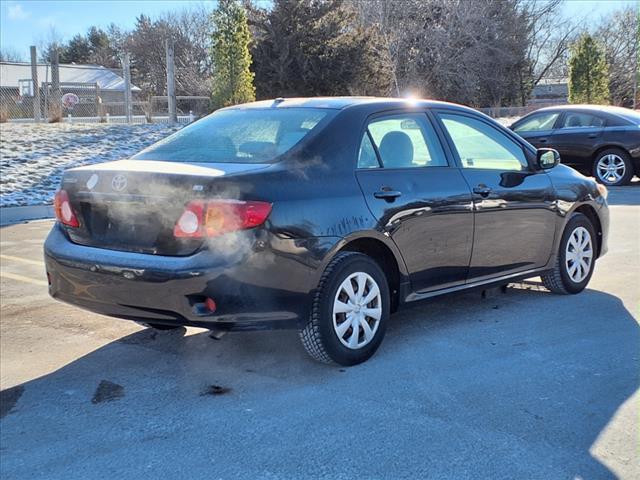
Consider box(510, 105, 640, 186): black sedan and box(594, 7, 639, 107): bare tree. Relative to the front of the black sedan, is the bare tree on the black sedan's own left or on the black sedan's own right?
on the black sedan's own right

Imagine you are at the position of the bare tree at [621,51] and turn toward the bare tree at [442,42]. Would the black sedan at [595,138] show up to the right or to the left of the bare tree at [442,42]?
left

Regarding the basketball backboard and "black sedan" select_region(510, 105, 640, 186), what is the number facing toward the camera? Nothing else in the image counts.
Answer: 1

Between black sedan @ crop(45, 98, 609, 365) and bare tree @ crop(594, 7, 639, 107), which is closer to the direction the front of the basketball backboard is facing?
the black sedan

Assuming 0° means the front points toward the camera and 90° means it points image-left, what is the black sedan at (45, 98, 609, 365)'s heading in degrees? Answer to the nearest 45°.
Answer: approximately 225°

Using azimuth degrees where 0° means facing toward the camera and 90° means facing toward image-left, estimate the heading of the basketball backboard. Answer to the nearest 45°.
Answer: approximately 0°

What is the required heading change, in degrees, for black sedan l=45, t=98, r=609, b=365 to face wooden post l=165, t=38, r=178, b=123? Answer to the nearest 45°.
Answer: approximately 45° to its left

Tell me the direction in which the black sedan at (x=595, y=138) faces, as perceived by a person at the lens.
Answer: facing to the left of the viewer

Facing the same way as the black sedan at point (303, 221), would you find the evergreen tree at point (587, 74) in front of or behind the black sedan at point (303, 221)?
in front
